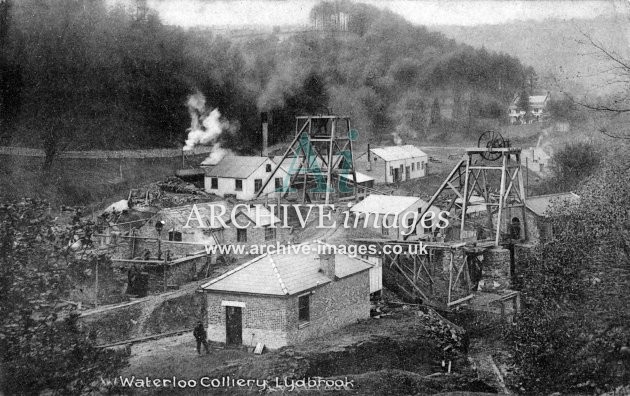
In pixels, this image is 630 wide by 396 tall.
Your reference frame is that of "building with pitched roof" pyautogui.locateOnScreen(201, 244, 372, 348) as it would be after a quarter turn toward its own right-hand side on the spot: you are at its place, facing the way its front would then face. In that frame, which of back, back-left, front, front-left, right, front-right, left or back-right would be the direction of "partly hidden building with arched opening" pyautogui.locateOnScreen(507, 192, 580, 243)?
right

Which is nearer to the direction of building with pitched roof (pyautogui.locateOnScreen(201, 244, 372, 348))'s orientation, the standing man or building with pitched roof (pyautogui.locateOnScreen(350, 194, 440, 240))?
the standing man

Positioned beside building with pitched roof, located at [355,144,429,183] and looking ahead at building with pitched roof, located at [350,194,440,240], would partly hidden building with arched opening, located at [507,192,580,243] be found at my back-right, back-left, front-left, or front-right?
front-left

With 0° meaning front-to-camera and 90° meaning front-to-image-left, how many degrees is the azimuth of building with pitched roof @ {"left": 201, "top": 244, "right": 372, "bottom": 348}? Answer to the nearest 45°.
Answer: approximately 45°

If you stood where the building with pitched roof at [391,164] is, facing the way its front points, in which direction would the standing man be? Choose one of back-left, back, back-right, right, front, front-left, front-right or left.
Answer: front-right

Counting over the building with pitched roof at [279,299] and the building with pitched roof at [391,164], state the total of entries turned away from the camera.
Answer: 0

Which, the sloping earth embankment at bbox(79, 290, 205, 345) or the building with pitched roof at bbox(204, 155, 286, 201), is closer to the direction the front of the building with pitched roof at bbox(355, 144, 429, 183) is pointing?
the sloping earth embankment

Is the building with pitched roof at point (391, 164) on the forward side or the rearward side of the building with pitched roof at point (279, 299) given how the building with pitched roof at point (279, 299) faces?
on the rearward side

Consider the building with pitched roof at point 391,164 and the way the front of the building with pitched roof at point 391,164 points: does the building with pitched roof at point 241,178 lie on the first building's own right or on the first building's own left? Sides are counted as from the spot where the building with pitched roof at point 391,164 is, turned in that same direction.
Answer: on the first building's own right

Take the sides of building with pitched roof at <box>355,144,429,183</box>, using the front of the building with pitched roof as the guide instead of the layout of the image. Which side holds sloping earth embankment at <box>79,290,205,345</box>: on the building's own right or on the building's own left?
on the building's own right

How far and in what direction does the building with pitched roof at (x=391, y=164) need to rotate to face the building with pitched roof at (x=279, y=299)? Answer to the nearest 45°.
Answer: approximately 45° to its right

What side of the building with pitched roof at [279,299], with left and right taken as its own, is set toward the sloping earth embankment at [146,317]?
right

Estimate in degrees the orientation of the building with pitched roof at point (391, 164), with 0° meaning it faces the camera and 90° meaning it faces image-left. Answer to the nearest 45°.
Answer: approximately 315°
